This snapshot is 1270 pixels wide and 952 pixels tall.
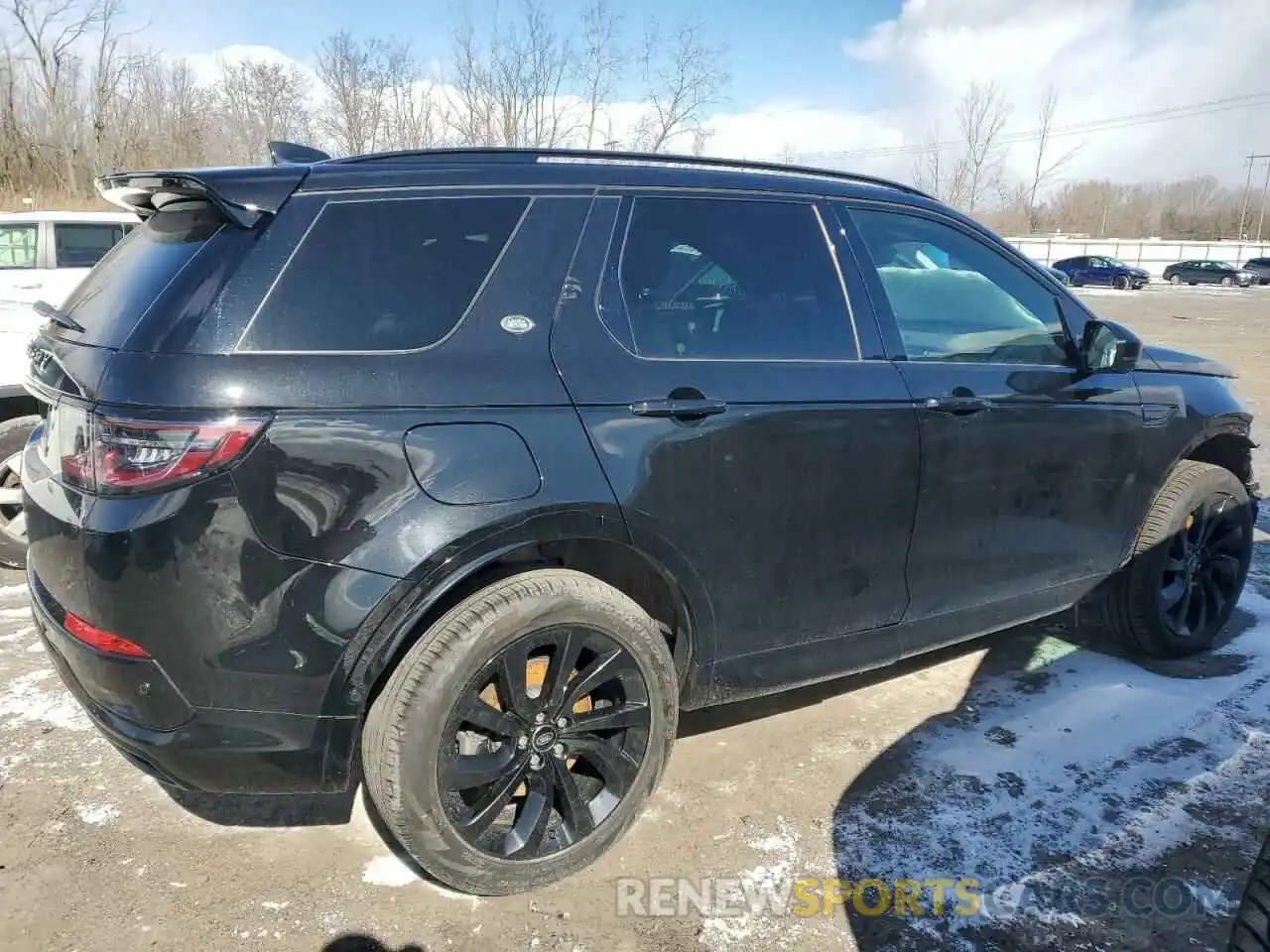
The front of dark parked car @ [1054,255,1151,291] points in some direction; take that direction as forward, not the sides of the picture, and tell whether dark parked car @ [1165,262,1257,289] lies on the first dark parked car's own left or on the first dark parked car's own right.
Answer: on the first dark parked car's own left

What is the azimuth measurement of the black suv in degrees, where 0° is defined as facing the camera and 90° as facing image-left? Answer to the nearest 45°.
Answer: approximately 225°

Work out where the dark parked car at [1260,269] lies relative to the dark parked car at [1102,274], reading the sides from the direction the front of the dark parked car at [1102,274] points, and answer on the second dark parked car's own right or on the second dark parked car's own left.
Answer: on the second dark parked car's own left

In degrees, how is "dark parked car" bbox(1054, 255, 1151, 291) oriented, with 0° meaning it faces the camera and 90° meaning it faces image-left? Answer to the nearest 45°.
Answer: approximately 315°

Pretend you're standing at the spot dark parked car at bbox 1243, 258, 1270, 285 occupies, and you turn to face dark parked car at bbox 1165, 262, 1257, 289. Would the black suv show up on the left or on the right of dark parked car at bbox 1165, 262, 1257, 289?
left

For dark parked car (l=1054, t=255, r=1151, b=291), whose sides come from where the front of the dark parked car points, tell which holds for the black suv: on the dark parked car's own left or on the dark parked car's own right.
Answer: on the dark parked car's own right

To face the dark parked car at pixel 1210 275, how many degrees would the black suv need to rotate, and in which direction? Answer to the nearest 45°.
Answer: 0° — it already faces it
